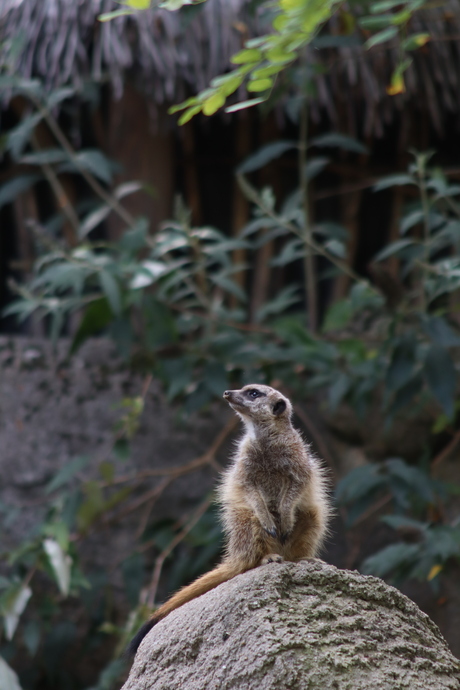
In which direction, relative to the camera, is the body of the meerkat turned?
toward the camera
